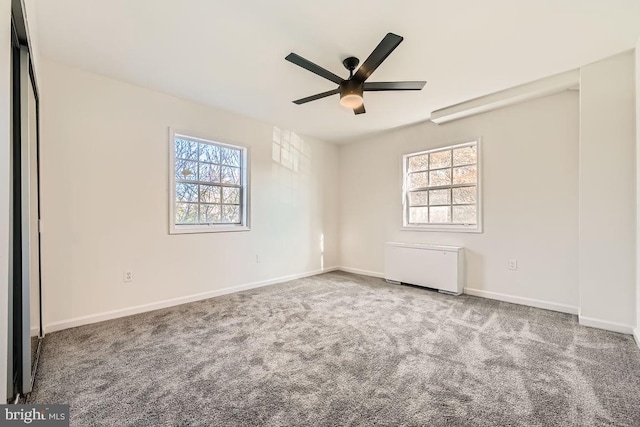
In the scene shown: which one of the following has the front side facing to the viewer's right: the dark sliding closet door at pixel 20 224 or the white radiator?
the dark sliding closet door

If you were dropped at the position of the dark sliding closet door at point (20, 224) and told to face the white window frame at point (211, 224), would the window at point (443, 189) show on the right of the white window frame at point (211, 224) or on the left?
right

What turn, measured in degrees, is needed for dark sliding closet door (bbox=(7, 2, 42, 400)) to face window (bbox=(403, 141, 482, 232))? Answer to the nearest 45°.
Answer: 0° — it already faces it

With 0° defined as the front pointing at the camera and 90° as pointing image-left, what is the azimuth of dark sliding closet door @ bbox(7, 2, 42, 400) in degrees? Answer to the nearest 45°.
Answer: approximately 270°

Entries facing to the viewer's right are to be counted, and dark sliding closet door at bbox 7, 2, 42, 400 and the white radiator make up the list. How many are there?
1

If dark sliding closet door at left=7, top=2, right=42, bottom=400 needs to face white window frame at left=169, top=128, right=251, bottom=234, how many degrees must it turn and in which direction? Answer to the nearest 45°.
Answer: approximately 45° to its left

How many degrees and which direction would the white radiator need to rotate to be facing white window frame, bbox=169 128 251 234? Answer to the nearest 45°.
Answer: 0° — it already faces it

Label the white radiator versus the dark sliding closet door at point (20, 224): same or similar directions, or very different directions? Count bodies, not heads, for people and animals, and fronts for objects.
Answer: very different directions
